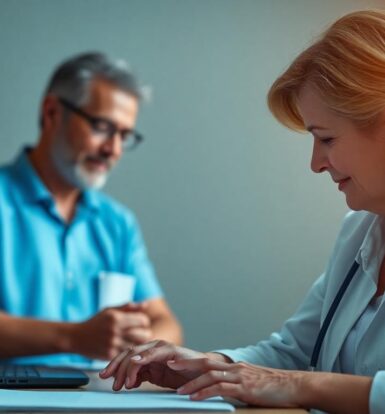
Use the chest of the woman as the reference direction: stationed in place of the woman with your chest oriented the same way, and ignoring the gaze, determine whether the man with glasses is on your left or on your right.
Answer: on your right

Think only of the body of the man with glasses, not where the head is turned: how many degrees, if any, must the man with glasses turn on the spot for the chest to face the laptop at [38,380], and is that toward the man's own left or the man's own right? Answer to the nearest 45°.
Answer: approximately 45° to the man's own right

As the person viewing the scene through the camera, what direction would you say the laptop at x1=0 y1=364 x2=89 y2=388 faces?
facing to the right of the viewer

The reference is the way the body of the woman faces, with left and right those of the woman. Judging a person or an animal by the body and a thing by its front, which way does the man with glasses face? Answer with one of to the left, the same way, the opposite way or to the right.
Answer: to the left

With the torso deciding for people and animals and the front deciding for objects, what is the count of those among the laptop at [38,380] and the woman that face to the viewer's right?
1

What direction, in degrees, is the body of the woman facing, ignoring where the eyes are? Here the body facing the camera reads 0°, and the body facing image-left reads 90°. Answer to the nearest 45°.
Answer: approximately 45°

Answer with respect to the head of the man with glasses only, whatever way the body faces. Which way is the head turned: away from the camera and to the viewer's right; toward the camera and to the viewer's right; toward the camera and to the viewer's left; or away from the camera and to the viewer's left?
toward the camera and to the viewer's right

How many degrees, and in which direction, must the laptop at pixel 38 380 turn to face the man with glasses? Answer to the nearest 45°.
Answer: approximately 90° to its left

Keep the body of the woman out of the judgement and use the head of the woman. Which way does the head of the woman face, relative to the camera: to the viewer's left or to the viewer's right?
to the viewer's left

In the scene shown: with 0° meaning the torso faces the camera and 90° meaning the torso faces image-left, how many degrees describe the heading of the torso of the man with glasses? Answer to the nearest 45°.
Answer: approximately 315°
